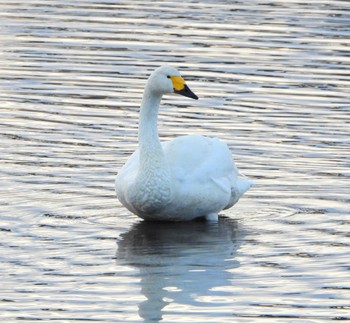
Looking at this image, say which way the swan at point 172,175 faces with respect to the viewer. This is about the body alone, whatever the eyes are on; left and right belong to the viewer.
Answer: facing the viewer and to the left of the viewer
